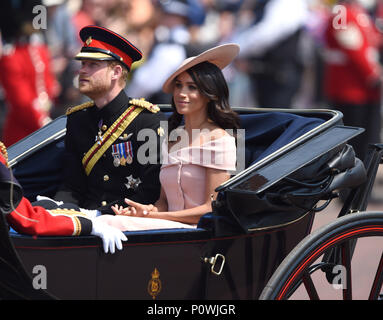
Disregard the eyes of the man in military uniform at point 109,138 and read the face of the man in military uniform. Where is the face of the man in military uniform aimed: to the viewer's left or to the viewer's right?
to the viewer's left

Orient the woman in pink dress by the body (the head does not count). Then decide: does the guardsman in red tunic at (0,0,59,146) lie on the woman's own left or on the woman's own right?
on the woman's own right

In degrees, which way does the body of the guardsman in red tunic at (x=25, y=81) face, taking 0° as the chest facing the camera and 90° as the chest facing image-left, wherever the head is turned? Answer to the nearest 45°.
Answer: approximately 315°

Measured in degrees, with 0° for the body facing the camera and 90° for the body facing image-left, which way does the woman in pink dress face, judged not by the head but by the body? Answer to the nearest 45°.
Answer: approximately 45°

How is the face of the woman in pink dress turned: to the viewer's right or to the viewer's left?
to the viewer's left

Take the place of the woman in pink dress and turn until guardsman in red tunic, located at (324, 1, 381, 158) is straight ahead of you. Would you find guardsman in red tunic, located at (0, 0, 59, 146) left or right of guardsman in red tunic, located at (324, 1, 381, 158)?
left

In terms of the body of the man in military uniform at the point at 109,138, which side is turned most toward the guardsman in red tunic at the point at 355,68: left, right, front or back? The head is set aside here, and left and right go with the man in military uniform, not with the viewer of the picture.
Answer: back

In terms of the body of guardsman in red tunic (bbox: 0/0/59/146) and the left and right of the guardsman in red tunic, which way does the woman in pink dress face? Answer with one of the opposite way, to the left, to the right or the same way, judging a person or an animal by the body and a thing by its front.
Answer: to the right

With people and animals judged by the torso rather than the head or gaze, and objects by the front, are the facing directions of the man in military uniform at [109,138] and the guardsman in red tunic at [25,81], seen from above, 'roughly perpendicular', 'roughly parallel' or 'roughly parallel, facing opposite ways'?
roughly perpendicular
